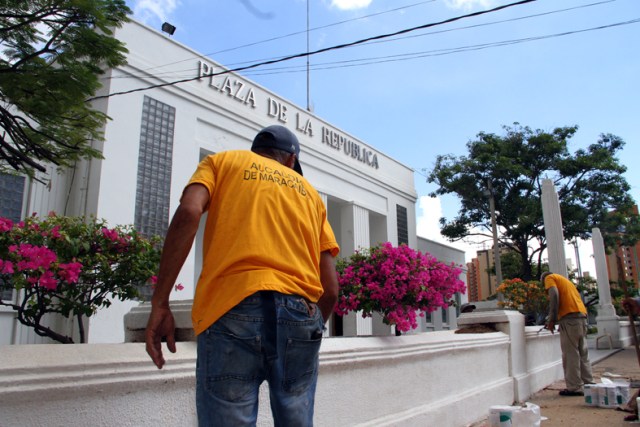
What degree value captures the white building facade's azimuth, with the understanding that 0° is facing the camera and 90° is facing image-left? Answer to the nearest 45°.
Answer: approximately 315°

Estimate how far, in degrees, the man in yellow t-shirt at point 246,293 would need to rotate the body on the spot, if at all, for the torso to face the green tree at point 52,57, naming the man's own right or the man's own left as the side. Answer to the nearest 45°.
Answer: approximately 45° to the man's own left

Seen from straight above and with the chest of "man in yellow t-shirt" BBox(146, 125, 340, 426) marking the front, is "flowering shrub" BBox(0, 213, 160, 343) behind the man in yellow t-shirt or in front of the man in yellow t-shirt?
in front

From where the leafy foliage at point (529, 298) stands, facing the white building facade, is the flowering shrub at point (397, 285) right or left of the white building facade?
left

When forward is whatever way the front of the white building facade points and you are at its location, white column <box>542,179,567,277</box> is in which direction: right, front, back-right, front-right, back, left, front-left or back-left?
front-left

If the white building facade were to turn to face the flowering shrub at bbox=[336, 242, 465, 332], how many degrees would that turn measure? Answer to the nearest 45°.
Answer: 0° — it already faces it

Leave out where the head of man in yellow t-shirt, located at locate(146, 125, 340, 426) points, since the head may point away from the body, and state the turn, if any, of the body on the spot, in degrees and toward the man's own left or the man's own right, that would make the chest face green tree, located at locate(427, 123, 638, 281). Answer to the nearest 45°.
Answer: approximately 45° to the man's own right

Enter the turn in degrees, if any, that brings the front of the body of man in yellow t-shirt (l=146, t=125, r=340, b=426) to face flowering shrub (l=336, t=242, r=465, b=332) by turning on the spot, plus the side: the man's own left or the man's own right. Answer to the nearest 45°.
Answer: approximately 45° to the man's own right

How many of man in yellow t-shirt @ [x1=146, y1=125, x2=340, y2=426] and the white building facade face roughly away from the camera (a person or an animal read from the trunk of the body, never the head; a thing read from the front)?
1

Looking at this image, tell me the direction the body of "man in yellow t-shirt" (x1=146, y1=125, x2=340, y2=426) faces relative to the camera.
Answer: away from the camera

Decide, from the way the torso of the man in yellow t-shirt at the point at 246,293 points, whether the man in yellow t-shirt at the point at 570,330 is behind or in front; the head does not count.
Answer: in front

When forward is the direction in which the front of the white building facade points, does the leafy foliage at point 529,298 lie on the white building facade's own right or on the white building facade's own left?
on the white building facade's own left

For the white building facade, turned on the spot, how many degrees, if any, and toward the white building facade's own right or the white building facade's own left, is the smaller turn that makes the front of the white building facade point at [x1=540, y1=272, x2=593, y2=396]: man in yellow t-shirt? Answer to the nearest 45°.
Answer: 0° — it already faces them
